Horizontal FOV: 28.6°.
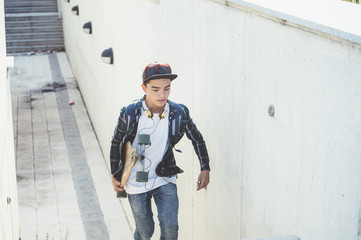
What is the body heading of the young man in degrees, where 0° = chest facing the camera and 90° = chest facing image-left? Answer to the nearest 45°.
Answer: approximately 0°
